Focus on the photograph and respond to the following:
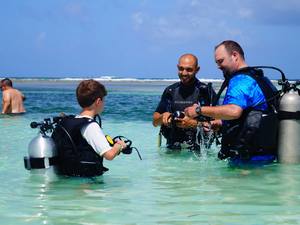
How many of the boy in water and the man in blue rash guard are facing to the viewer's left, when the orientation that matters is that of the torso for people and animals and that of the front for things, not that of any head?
1

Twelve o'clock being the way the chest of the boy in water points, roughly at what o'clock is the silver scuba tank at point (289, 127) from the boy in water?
The silver scuba tank is roughly at 1 o'clock from the boy in water.

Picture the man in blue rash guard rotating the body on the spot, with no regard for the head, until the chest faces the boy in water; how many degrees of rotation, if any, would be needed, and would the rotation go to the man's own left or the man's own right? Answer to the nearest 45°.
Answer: approximately 45° to the man's own left

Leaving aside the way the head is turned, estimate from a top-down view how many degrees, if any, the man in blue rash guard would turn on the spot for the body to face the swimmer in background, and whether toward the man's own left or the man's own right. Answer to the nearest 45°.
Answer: approximately 45° to the man's own right

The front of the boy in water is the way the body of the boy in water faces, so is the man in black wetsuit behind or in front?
in front

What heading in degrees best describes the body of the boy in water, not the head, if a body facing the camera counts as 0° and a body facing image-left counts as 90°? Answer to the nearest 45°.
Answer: approximately 225°

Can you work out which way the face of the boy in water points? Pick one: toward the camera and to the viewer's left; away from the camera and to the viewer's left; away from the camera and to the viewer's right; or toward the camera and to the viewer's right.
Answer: away from the camera and to the viewer's right

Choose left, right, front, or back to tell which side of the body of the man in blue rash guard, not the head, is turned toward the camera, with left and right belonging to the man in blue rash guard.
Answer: left
